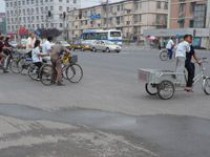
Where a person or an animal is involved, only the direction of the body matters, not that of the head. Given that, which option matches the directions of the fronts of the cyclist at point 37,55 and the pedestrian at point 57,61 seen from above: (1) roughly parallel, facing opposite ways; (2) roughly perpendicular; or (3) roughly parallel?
roughly parallel

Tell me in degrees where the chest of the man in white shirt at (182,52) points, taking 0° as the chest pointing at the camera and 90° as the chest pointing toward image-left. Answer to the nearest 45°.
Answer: approximately 270°
